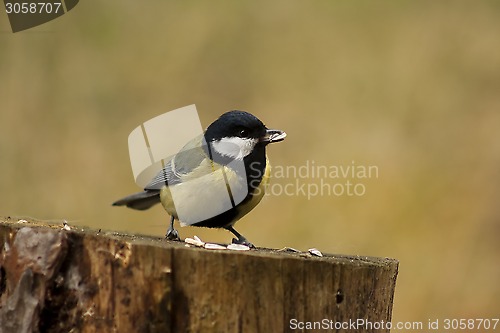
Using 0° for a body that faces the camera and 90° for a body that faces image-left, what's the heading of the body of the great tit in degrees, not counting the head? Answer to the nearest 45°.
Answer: approximately 315°
